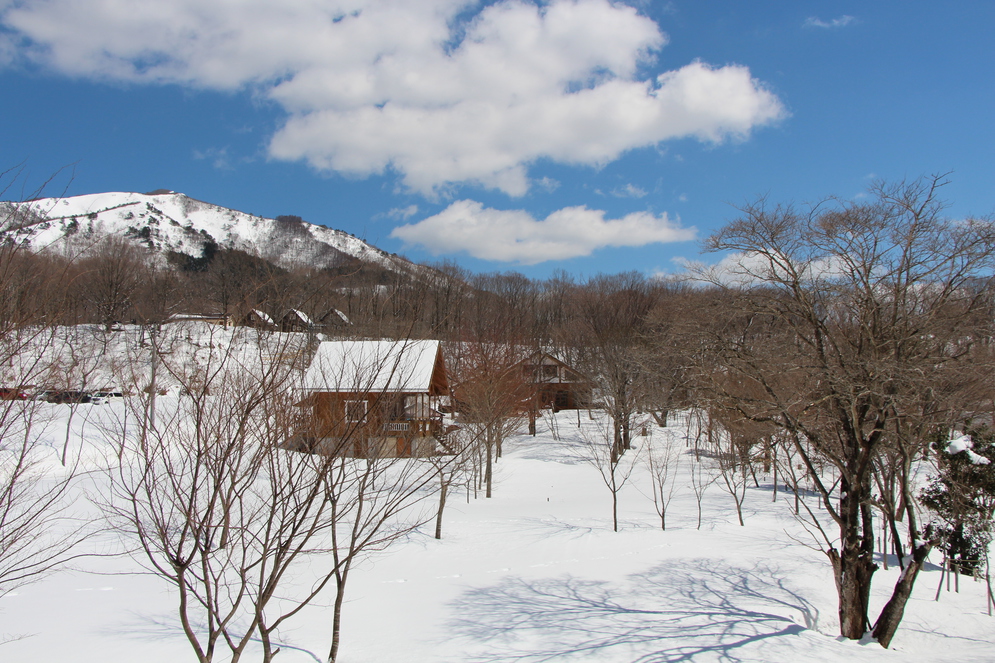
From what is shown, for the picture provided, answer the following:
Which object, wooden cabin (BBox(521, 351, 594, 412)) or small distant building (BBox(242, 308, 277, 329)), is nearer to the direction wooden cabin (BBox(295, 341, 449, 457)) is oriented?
the wooden cabin

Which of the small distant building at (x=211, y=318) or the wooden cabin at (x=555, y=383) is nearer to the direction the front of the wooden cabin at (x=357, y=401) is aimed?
the wooden cabin

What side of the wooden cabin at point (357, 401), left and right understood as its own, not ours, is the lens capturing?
right

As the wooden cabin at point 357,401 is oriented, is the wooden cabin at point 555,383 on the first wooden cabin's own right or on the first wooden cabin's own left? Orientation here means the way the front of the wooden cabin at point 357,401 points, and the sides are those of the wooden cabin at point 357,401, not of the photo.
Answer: on the first wooden cabin's own left

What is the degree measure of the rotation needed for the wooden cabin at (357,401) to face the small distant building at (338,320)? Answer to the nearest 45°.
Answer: approximately 90° to its left
